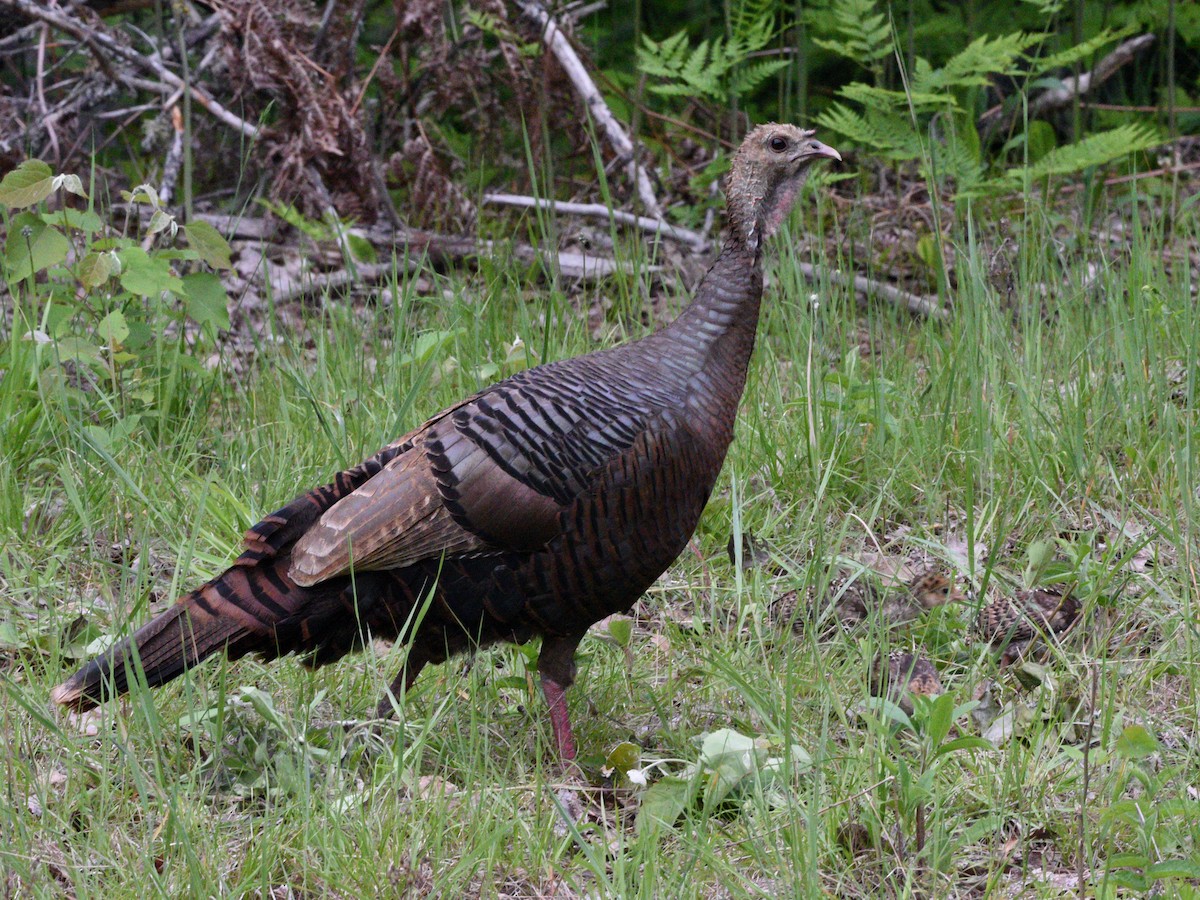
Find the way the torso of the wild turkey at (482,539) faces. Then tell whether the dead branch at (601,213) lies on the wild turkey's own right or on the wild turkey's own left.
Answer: on the wild turkey's own left

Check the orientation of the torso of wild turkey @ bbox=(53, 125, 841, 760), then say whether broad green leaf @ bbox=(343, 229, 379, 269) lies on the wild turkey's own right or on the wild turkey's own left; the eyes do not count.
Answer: on the wild turkey's own left

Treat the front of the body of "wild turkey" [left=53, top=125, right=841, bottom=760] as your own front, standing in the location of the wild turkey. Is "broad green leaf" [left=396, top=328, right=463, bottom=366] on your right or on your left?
on your left

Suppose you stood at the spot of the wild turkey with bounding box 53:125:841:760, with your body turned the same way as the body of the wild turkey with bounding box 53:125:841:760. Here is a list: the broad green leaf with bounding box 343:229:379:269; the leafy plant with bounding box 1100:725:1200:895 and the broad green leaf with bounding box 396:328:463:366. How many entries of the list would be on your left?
2

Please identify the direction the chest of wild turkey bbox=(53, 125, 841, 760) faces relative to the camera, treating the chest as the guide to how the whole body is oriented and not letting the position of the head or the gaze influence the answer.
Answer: to the viewer's right

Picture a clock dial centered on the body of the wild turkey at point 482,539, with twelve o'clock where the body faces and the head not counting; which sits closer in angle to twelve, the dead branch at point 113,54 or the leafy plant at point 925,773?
the leafy plant

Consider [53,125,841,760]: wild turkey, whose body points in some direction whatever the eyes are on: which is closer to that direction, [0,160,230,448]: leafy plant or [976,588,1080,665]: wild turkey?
the wild turkey
